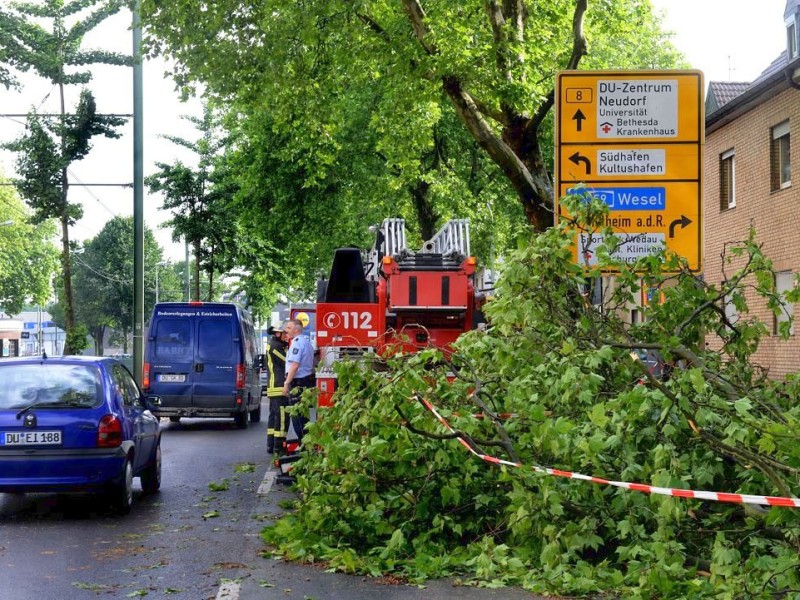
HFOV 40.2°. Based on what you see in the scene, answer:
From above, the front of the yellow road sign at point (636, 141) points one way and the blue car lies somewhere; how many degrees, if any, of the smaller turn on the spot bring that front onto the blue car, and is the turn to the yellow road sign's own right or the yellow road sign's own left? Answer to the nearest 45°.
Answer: approximately 90° to the yellow road sign's own right

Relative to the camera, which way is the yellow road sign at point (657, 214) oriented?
toward the camera

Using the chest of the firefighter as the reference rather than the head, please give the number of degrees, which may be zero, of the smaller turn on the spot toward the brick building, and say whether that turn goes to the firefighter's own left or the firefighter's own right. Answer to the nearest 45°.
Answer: approximately 45° to the firefighter's own left

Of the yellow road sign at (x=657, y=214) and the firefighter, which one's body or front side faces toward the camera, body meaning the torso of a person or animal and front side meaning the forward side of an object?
the yellow road sign

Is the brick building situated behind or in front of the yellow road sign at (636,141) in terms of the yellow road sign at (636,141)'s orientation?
behind

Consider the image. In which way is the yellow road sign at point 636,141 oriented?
toward the camera

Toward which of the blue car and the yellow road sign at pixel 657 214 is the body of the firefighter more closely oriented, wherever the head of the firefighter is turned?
the yellow road sign

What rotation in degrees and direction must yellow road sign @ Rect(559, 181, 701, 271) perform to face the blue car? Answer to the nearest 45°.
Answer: approximately 90° to its right

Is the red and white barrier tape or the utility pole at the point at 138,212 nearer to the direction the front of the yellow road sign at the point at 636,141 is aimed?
the red and white barrier tape

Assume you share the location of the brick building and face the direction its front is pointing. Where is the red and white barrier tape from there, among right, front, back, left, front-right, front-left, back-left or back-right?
front-left

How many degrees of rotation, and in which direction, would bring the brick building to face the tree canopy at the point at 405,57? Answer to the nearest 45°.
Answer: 0° — it already faces it

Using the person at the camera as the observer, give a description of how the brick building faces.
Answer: facing the viewer and to the left of the viewer

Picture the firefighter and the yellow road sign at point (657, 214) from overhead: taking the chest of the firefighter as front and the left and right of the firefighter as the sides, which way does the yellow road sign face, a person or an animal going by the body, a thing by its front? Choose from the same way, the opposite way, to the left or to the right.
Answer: to the right

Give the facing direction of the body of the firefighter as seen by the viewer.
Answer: to the viewer's right

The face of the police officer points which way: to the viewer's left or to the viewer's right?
to the viewer's left
